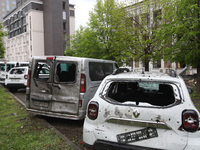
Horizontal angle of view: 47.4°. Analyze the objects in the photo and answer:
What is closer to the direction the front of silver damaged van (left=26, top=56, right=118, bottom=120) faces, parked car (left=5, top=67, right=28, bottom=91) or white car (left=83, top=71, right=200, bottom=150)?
the parked car

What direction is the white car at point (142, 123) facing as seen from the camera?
away from the camera

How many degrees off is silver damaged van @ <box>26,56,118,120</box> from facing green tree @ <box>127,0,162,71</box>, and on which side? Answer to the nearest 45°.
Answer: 0° — it already faces it

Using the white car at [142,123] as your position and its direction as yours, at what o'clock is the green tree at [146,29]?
The green tree is roughly at 12 o'clock from the white car.

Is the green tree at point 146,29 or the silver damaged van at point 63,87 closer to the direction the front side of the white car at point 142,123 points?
the green tree

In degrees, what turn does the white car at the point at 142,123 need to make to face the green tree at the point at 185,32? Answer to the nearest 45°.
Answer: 0° — it already faces it
